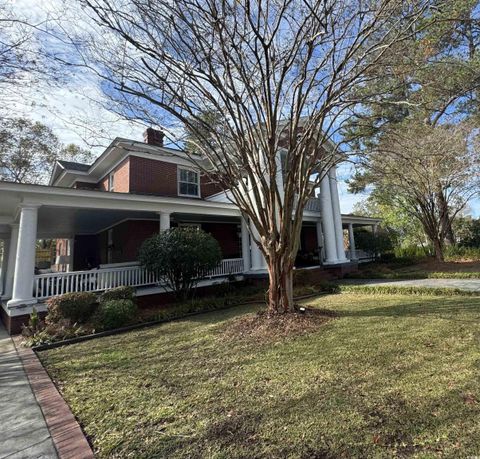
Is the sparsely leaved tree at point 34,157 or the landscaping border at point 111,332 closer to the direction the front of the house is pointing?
the landscaping border

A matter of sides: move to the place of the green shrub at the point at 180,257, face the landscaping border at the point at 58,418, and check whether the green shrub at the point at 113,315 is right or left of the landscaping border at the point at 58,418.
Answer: right

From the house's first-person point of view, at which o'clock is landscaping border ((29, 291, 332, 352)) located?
The landscaping border is roughly at 1 o'clock from the house.

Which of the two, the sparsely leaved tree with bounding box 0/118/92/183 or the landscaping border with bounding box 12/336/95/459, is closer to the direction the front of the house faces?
the landscaping border

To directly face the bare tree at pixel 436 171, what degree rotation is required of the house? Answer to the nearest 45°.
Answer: approximately 45° to its left

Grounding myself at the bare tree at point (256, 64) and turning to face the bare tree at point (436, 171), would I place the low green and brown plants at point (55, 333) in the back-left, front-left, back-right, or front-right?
back-left

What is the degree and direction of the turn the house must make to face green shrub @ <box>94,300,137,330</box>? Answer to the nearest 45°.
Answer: approximately 45° to its right

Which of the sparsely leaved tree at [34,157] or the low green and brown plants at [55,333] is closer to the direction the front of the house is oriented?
the low green and brown plants

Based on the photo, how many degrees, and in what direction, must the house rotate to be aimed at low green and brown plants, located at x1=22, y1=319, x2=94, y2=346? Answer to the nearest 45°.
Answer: approximately 45° to its right

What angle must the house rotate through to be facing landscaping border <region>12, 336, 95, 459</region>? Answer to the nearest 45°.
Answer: approximately 45° to its right
